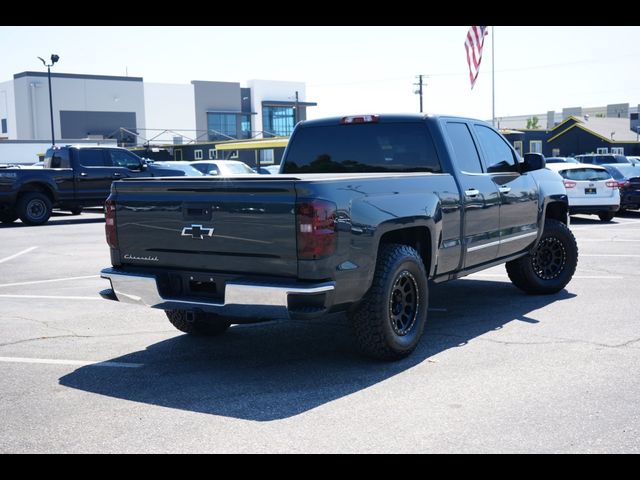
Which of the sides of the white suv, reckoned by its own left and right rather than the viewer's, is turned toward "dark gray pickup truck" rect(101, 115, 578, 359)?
back

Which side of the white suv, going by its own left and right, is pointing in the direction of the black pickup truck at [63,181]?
left

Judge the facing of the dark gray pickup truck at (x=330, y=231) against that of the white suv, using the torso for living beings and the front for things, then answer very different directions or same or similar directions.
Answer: same or similar directions

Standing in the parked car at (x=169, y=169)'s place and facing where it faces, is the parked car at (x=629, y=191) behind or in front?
in front

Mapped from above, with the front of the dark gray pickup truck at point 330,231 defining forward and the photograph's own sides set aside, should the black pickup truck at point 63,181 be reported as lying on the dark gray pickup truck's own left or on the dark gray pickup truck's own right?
on the dark gray pickup truck's own left

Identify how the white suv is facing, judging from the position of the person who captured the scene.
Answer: facing away from the viewer

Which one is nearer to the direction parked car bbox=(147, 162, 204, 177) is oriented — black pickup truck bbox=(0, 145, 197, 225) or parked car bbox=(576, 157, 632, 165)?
the parked car

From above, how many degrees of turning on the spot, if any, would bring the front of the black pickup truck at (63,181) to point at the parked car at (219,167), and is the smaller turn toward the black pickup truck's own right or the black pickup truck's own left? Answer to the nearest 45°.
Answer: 0° — it already faces it

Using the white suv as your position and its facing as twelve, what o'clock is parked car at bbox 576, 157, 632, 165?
The parked car is roughly at 12 o'clock from the white suv.

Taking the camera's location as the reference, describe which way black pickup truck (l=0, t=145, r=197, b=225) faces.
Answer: facing away from the viewer and to the right of the viewer

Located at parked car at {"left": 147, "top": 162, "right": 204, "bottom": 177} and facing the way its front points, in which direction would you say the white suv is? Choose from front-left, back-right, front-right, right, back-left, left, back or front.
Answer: front-right

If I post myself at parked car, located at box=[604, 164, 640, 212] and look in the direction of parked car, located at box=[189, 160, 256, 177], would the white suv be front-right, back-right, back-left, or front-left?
front-left

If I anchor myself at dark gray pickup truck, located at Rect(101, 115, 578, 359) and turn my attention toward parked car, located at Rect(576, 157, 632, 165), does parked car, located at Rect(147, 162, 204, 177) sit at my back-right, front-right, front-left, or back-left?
front-left

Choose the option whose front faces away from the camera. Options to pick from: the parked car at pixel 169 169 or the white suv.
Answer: the white suv

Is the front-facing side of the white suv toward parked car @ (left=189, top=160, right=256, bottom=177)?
no

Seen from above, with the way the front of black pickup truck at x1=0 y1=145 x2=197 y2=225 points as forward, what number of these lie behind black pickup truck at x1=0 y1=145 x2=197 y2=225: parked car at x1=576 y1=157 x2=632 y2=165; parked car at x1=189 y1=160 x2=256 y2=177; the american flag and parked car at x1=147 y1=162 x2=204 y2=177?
0
